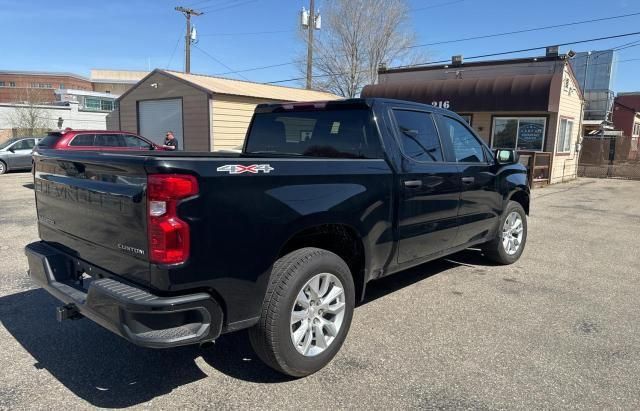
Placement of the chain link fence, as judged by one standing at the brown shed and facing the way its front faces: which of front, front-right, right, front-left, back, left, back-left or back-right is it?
back-left

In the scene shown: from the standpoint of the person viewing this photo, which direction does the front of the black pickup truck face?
facing away from the viewer and to the right of the viewer

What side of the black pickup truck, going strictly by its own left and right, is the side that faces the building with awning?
front

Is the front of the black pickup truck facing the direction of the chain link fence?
yes

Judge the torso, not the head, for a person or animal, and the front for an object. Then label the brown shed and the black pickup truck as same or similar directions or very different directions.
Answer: very different directions

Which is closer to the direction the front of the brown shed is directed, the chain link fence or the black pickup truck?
the black pickup truck

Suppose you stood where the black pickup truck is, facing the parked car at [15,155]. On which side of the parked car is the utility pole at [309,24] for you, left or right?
right

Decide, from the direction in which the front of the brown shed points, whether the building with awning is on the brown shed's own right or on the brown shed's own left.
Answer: on the brown shed's own left

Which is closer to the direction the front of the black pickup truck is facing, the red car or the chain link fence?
the chain link fence

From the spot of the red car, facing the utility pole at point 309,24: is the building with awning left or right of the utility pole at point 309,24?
right

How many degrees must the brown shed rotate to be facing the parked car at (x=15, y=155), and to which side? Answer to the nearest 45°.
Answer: approximately 45° to its right

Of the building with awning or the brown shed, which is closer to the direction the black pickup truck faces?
the building with awning

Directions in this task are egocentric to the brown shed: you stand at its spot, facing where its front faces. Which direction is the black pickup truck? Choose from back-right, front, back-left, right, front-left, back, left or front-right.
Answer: front-left
